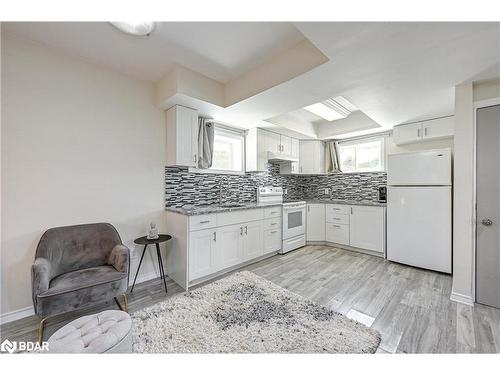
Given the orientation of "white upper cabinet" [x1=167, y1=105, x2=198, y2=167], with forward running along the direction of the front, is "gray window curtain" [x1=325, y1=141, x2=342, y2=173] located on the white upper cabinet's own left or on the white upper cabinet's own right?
on the white upper cabinet's own left

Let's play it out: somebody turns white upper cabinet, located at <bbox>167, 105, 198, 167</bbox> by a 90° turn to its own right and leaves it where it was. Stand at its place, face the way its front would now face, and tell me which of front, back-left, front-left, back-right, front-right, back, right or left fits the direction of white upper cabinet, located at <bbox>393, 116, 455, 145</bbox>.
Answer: back-left

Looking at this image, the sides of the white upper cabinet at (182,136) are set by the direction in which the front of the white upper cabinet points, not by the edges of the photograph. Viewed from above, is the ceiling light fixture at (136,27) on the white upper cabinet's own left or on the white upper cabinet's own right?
on the white upper cabinet's own right

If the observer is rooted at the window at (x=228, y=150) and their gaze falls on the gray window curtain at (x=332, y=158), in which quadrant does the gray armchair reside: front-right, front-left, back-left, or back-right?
back-right

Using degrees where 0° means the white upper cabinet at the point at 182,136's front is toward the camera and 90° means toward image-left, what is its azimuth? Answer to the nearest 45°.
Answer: approximately 315°

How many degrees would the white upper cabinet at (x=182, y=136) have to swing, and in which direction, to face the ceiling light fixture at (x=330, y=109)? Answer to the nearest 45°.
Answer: approximately 45° to its left

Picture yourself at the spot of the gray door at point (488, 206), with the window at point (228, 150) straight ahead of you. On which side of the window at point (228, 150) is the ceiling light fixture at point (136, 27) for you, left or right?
left

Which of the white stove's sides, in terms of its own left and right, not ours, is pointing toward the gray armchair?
right

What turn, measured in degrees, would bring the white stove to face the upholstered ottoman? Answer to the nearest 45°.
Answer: approximately 90° to its right

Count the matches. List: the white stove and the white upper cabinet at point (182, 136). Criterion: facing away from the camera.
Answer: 0

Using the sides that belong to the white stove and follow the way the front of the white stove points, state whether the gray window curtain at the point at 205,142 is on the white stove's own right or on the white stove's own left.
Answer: on the white stove's own right

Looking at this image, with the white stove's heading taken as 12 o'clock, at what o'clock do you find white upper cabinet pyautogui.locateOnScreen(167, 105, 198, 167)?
The white upper cabinet is roughly at 3 o'clock from the white stove.
